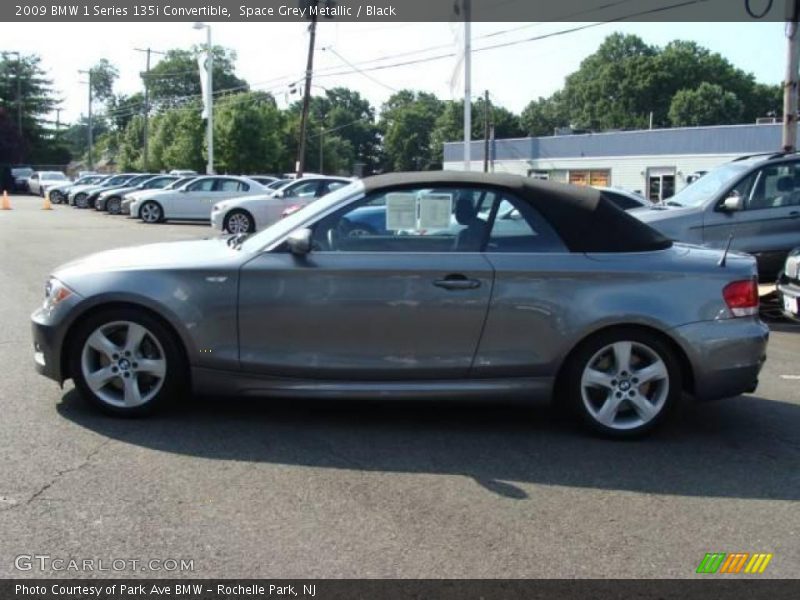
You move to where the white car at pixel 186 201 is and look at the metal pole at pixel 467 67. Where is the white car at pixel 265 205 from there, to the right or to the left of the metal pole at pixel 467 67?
right

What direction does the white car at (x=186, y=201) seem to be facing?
to the viewer's left

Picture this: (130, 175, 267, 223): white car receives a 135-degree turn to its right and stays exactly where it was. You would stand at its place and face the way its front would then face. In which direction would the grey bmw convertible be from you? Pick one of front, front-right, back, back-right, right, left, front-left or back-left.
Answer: back-right

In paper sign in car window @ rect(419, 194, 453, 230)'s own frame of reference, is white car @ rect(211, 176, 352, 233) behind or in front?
behind

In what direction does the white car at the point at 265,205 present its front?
to the viewer's left

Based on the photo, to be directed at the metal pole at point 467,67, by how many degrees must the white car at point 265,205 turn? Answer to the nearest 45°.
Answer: approximately 135° to its right

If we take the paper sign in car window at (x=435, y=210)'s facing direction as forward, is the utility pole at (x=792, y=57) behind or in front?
behind

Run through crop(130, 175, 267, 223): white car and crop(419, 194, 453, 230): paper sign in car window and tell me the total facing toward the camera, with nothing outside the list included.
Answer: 1

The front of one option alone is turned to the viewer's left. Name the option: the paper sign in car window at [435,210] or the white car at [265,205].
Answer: the white car

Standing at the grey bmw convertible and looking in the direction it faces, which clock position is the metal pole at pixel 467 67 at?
The metal pole is roughly at 3 o'clock from the grey bmw convertible.

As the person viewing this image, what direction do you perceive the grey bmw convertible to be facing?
facing to the left of the viewer

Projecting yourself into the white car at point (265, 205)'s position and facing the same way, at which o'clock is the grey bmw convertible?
The grey bmw convertible is roughly at 9 o'clock from the white car.
